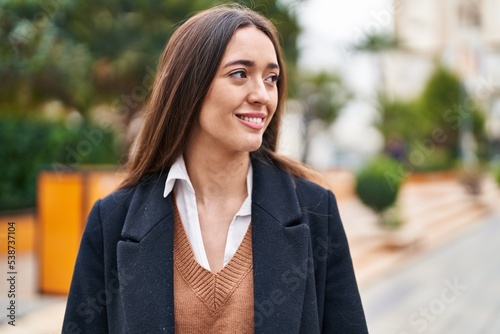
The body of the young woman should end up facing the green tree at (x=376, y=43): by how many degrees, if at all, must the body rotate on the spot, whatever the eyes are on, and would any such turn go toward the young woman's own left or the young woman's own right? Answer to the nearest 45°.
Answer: approximately 180°

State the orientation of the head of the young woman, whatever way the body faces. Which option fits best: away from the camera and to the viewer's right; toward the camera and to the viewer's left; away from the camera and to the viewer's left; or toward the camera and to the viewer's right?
toward the camera and to the viewer's right

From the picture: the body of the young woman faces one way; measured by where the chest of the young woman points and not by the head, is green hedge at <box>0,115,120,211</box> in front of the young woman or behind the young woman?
behind

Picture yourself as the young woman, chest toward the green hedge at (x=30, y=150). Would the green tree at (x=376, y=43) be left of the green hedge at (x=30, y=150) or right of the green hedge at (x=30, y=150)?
right

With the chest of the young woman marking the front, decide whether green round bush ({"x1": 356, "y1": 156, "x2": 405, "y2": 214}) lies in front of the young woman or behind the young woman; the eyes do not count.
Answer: behind

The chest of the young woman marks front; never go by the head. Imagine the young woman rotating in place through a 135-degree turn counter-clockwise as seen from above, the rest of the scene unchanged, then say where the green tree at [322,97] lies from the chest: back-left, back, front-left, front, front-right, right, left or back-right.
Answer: front-left

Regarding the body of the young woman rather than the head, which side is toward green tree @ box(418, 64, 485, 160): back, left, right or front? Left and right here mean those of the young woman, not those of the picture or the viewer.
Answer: back

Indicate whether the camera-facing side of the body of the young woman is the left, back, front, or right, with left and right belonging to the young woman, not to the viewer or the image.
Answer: front
